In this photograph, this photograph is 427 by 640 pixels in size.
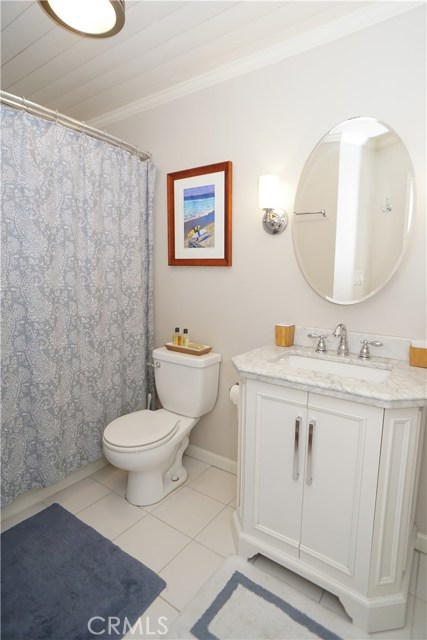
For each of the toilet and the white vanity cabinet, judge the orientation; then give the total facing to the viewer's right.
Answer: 0

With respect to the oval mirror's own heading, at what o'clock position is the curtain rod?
The curtain rod is roughly at 1 o'clock from the oval mirror.

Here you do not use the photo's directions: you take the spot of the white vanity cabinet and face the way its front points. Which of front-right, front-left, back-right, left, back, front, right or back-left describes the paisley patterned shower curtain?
front-right

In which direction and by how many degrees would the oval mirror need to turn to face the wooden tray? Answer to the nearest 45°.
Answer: approximately 45° to its right

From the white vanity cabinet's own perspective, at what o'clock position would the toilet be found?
The toilet is roughly at 2 o'clock from the white vanity cabinet.

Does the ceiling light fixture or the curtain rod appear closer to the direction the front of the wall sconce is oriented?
the ceiling light fixture

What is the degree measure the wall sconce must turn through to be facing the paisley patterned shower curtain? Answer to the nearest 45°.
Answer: approximately 45° to its right

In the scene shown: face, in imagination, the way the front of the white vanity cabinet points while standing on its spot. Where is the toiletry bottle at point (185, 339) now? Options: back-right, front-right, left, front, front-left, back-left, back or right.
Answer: right

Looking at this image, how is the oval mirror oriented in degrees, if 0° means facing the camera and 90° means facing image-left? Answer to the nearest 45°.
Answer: approximately 45°

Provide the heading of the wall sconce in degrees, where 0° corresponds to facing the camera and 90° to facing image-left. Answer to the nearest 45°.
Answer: approximately 45°
